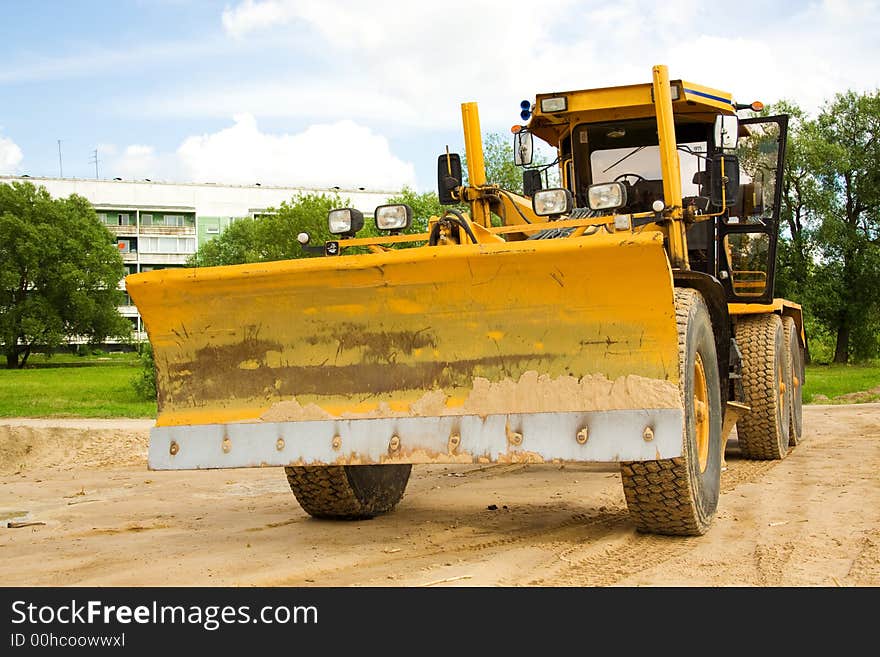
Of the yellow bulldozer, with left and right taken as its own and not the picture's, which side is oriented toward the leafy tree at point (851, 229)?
back

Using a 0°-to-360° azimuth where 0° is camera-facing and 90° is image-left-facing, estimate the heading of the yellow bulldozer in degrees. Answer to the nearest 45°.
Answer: approximately 45°
